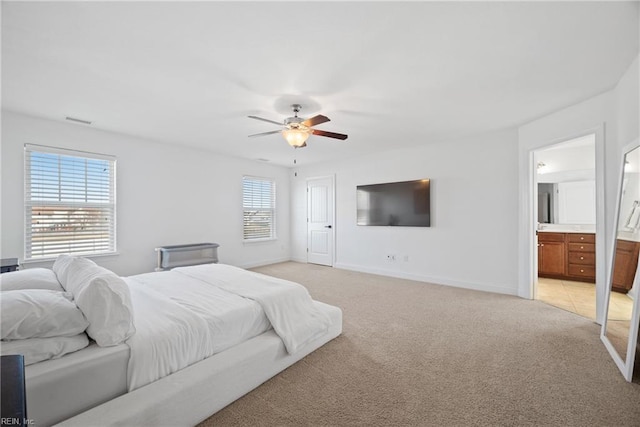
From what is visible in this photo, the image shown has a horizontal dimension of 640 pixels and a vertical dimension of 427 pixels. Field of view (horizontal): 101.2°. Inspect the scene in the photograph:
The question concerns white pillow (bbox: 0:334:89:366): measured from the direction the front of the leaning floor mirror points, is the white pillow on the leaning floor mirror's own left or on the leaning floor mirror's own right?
on the leaning floor mirror's own left

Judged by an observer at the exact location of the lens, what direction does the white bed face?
facing away from the viewer and to the right of the viewer

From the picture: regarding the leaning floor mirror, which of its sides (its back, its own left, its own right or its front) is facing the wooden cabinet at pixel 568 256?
right

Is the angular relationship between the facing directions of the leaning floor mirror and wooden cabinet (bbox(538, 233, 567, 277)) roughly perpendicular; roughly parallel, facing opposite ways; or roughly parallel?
roughly perpendicular

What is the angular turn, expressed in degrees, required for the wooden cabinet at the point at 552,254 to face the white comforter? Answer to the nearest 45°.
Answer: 0° — it already faces it

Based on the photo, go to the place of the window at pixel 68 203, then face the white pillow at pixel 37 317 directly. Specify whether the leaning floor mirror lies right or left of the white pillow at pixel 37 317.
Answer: left

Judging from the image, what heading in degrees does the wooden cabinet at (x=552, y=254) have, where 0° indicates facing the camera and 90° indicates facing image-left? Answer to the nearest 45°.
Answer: approximately 0°

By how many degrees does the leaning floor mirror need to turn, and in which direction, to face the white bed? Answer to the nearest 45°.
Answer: approximately 45° to its left

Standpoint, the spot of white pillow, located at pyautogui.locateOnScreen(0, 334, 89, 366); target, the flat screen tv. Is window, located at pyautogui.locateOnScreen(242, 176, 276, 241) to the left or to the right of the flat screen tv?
left

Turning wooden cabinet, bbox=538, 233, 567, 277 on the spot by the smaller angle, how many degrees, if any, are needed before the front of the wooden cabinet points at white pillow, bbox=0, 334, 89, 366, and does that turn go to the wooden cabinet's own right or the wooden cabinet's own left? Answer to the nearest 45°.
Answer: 0° — it already faces it

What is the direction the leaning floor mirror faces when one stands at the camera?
facing to the left of the viewer
